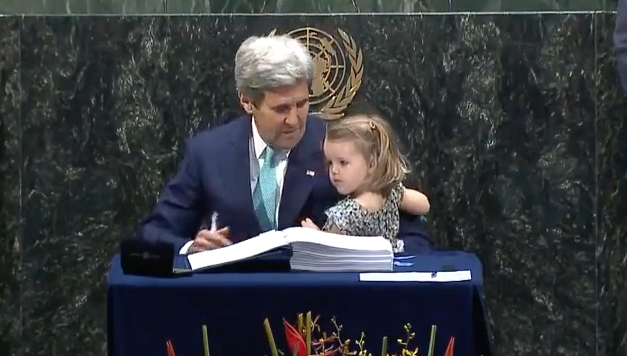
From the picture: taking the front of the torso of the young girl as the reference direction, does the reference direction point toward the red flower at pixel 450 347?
no

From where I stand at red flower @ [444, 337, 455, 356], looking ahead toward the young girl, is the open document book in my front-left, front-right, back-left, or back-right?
front-left

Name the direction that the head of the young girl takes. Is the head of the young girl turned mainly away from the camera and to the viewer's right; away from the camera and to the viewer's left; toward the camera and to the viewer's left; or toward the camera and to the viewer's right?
toward the camera and to the viewer's left
